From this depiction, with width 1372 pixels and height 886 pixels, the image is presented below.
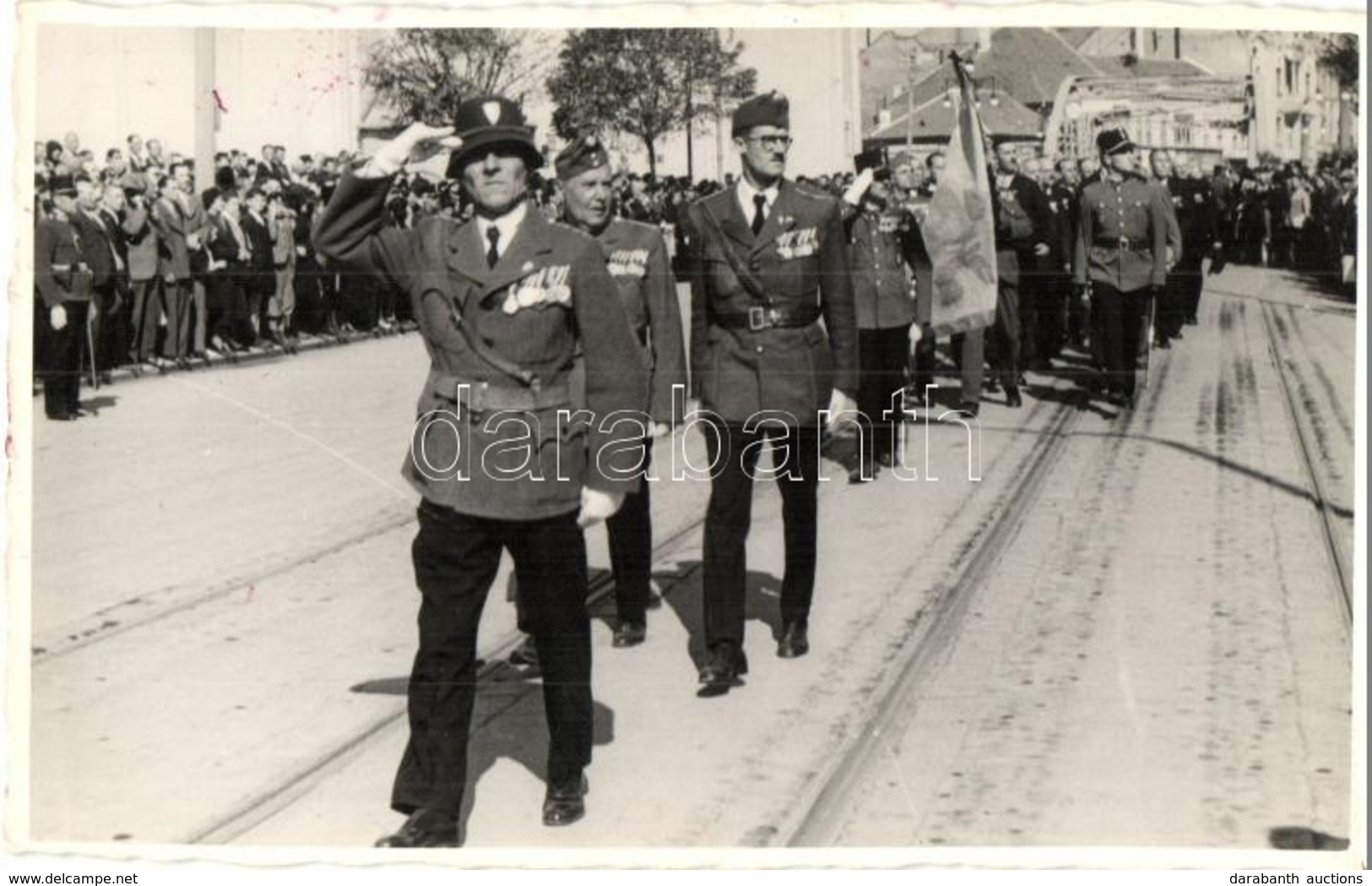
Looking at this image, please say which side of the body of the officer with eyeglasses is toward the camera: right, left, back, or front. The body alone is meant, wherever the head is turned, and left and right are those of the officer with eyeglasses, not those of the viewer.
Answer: front

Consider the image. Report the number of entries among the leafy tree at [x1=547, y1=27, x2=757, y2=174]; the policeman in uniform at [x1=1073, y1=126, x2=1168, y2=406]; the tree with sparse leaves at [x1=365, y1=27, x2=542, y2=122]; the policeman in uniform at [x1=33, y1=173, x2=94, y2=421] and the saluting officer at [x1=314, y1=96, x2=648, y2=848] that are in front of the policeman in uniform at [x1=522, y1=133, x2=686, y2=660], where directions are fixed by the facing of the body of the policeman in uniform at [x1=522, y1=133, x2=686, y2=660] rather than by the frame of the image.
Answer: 1

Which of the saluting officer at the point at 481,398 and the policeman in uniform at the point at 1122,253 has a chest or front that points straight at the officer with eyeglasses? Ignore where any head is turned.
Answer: the policeman in uniform

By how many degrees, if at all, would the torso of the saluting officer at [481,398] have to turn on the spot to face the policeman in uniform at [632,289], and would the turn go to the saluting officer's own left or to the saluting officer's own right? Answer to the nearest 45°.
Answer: approximately 180°

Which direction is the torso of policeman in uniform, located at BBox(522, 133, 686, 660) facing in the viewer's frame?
toward the camera

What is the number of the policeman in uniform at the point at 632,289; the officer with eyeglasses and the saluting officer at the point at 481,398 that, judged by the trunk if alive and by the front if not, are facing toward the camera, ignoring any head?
3

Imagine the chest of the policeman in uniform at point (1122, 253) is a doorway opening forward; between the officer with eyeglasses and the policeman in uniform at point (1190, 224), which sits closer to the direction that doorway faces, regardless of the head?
the officer with eyeglasses
